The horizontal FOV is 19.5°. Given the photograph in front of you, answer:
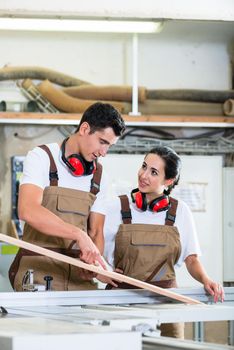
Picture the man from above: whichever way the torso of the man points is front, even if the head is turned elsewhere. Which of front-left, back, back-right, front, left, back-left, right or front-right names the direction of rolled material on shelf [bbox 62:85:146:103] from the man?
back-left

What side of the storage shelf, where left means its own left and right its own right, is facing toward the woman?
front

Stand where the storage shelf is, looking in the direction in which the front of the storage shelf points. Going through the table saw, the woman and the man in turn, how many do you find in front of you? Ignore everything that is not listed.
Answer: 3

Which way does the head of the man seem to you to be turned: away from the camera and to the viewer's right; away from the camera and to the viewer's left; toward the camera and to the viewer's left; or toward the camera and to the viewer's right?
toward the camera and to the viewer's right

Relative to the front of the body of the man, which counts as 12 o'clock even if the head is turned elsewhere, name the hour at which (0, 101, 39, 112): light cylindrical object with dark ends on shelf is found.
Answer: The light cylindrical object with dark ends on shelf is roughly at 7 o'clock from the man.

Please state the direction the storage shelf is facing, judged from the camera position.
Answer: facing the viewer

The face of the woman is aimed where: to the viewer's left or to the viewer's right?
to the viewer's left

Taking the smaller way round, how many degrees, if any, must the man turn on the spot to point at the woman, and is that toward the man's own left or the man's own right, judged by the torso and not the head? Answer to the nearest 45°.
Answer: approximately 90° to the man's own left

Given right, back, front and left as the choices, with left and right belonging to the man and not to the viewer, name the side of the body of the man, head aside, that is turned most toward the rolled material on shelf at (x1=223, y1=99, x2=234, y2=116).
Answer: left

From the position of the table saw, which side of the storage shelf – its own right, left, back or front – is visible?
front

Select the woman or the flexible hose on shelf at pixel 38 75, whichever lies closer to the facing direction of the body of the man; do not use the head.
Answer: the woman

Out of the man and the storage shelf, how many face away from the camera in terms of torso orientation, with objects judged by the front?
0

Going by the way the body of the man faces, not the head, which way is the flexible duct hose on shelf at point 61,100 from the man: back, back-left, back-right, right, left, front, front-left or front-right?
back-left
